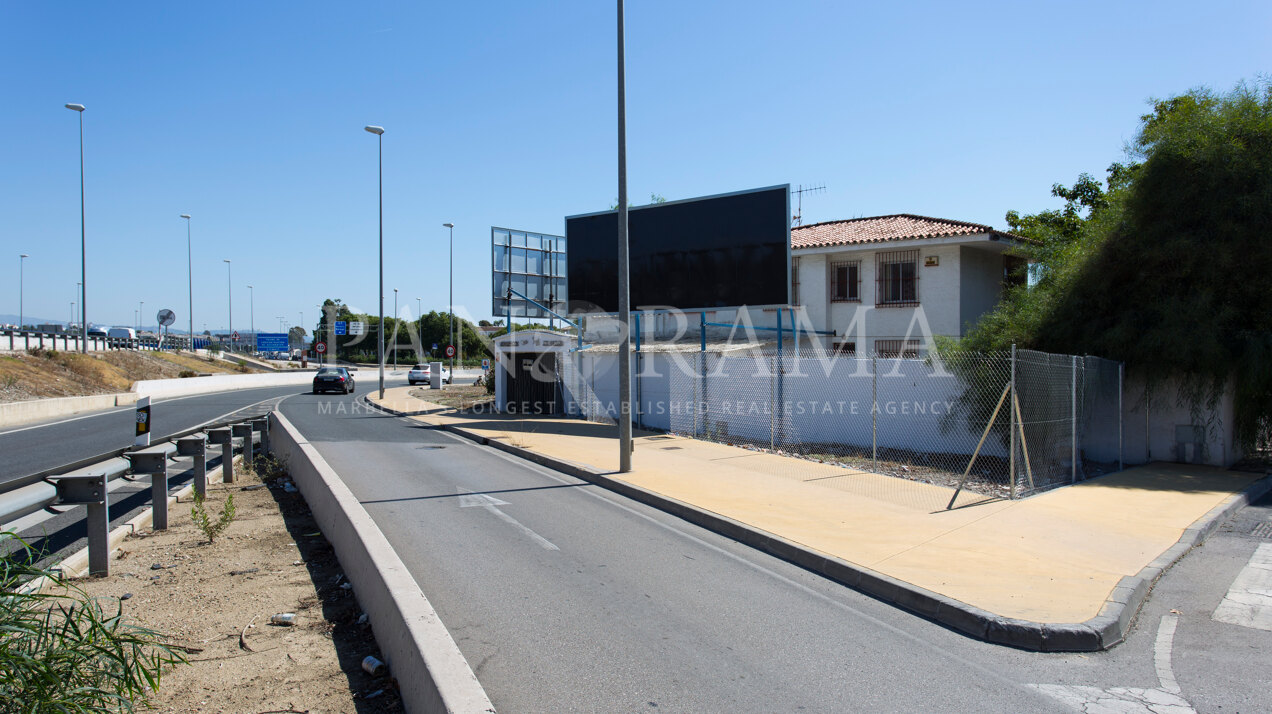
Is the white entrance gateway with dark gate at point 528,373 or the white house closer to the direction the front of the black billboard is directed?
the white entrance gateway with dark gate

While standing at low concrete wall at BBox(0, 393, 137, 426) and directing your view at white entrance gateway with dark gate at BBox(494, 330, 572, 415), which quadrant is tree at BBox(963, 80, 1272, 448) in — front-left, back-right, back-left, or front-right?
front-right

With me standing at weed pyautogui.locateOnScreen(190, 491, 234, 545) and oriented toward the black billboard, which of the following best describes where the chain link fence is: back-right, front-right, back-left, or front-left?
front-right

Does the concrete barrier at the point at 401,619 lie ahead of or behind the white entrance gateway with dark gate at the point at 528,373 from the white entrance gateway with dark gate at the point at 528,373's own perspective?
ahead

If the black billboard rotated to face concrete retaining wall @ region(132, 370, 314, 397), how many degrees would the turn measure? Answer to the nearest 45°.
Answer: approximately 90° to its right

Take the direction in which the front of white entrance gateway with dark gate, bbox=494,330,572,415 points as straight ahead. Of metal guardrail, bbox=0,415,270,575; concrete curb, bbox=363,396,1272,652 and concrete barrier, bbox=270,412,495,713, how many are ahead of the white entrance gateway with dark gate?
3

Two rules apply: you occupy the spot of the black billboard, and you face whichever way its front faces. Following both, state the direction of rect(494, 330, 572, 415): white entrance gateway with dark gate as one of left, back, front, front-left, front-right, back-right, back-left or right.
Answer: right

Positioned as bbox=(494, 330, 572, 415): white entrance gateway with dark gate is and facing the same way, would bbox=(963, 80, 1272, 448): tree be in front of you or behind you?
in front

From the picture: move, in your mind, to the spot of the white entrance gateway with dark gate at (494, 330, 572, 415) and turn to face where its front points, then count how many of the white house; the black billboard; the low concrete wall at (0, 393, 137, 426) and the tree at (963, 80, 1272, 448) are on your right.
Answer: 1

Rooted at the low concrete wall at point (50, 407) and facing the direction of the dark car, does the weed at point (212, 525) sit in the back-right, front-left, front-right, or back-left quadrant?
back-right

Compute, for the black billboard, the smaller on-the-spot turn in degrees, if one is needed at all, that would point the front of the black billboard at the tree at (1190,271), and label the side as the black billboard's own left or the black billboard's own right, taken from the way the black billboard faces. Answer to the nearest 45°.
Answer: approximately 90° to the black billboard's own left

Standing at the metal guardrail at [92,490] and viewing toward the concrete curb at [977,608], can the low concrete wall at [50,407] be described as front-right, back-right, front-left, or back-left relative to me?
back-left

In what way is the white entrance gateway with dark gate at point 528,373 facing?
toward the camera

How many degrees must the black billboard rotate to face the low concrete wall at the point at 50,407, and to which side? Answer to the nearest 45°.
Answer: approximately 45° to its right

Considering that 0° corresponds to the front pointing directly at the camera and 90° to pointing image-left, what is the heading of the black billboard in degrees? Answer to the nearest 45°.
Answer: approximately 45°

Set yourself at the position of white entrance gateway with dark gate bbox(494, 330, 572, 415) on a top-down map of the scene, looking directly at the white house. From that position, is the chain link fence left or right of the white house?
right

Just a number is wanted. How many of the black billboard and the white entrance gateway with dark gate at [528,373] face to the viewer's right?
0

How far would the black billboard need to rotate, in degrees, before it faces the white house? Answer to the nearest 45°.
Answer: approximately 135° to its left

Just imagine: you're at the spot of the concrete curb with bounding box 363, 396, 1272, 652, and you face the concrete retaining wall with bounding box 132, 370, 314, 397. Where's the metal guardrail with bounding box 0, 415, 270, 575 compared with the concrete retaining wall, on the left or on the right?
left

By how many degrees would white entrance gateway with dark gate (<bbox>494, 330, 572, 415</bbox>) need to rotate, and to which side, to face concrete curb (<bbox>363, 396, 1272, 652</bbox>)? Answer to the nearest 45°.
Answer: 0° — it already faces it
